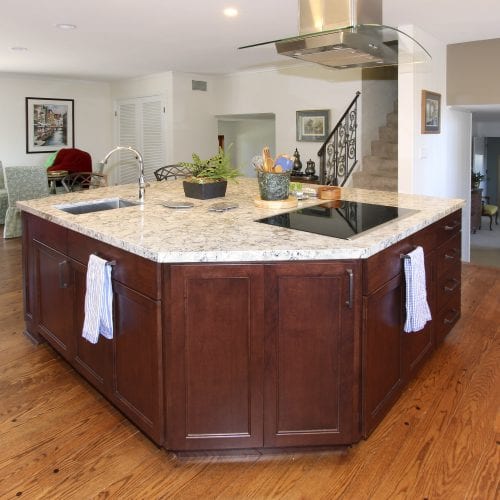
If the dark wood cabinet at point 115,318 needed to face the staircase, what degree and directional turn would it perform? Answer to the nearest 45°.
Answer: approximately 180°

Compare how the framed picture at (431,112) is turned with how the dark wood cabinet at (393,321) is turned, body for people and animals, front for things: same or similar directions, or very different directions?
same or similar directions

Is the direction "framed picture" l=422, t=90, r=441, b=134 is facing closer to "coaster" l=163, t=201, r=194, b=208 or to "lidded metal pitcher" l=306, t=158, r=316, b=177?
the coaster

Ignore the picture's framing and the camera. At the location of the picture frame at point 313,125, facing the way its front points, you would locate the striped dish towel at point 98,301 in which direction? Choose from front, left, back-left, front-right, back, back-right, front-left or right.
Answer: front

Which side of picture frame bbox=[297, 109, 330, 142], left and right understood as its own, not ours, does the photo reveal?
front

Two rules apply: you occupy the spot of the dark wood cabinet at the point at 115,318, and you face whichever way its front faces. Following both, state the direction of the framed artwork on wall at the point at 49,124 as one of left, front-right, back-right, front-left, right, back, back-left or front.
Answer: back-right

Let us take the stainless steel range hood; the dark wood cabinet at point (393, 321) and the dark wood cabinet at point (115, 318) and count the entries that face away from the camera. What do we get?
0

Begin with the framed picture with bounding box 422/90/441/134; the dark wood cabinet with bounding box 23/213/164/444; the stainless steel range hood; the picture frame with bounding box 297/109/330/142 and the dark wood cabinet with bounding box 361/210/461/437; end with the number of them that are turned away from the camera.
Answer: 0

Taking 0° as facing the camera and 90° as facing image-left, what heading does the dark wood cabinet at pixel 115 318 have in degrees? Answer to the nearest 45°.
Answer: approximately 45°

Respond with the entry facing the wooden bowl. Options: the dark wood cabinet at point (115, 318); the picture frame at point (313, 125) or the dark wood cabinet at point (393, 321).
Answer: the picture frame

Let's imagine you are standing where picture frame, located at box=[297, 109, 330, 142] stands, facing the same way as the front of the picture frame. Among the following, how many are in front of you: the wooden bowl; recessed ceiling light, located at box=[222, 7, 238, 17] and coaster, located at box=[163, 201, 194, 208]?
3
